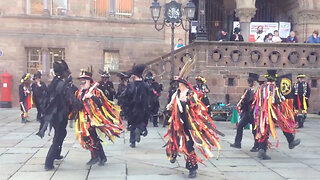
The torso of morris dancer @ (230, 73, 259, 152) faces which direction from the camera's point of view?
to the viewer's left

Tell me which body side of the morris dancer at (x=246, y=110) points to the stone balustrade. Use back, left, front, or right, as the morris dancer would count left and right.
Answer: right

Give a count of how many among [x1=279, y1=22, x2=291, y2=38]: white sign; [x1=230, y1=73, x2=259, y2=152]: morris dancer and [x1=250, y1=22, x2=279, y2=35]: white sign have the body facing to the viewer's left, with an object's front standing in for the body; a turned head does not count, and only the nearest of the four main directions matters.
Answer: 1

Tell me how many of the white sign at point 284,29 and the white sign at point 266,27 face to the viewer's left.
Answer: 0

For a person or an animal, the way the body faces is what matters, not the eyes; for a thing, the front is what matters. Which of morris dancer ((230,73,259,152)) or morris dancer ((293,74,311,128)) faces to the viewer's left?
morris dancer ((230,73,259,152))

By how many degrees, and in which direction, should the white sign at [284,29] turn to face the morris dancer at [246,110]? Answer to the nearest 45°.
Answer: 0° — it already faces them

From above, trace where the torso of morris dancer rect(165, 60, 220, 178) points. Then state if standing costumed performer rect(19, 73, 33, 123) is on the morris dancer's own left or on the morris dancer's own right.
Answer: on the morris dancer's own right

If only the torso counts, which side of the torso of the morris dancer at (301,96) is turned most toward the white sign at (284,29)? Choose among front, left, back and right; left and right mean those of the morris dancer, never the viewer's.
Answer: back

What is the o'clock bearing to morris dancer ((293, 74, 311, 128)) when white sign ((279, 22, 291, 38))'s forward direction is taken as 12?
The morris dancer is roughly at 12 o'clock from the white sign.

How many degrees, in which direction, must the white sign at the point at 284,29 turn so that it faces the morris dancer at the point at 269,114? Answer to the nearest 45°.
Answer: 0° — it already faces them

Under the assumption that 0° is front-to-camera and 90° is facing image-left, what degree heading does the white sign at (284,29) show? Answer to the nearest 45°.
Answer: approximately 0°

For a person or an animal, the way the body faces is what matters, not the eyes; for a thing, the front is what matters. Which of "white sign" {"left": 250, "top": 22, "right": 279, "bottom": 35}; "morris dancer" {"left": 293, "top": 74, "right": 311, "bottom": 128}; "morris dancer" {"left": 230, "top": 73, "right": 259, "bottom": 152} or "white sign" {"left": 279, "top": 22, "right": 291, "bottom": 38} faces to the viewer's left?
"morris dancer" {"left": 230, "top": 73, "right": 259, "bottom": 152}

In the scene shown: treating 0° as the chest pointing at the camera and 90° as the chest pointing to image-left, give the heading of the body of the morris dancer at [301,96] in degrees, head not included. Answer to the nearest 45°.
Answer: approximately 0°
